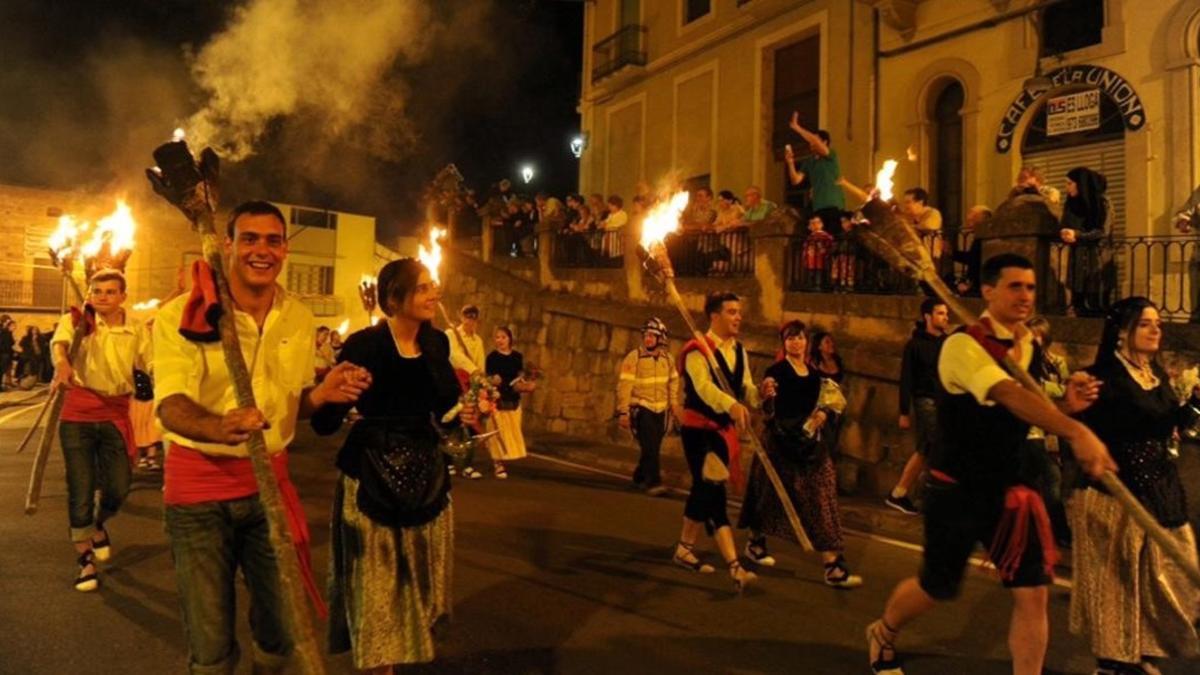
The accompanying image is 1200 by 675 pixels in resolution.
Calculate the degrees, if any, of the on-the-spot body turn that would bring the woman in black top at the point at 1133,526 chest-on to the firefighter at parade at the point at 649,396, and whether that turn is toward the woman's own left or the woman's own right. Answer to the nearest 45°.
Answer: approximately 180°

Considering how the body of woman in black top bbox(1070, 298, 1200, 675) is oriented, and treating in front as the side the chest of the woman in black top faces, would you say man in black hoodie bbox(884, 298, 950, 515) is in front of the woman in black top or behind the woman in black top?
behind

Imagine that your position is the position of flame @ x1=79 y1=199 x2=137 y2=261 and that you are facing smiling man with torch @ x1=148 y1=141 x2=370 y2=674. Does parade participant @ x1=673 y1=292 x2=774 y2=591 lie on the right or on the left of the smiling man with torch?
left

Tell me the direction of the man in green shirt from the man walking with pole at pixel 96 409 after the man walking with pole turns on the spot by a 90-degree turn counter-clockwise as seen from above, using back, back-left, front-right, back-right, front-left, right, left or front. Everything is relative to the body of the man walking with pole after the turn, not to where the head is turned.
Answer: front

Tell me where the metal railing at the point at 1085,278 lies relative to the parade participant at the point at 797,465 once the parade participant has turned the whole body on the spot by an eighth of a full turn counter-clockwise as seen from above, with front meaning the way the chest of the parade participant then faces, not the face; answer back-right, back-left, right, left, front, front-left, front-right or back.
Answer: front-left
